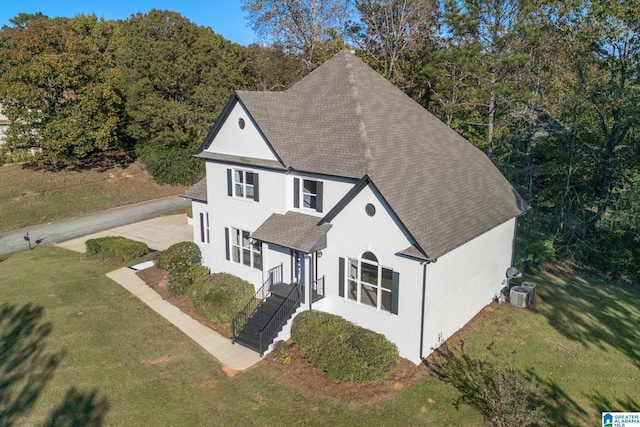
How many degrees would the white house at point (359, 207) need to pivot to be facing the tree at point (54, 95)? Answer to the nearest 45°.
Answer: approximately 90° to its right

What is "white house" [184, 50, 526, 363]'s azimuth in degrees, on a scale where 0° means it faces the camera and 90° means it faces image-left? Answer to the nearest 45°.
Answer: approximately 45°

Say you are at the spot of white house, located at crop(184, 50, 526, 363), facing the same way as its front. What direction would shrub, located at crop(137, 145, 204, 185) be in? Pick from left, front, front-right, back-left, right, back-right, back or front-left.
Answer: right

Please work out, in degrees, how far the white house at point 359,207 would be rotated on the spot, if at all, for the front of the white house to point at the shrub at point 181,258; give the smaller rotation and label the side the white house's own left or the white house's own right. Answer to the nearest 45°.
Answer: approximately 45° to the white house's own right

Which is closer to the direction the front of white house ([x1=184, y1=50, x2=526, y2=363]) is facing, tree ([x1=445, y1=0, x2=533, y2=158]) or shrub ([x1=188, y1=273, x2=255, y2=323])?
the shrub

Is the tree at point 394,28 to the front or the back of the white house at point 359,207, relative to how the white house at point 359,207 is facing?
to the back

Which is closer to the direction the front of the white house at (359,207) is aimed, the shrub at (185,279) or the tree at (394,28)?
the shrub

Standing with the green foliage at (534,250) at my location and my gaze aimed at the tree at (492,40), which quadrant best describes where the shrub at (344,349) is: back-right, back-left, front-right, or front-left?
back-left

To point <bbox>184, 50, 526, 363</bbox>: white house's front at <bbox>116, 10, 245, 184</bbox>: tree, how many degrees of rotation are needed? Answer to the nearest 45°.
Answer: approximately 90° to its right
